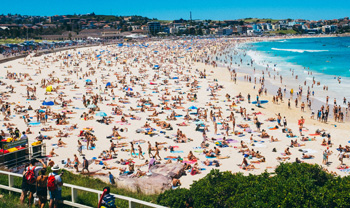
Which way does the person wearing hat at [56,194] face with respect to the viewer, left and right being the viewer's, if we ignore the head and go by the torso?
facing away from the viewer and to the right of the viewer
